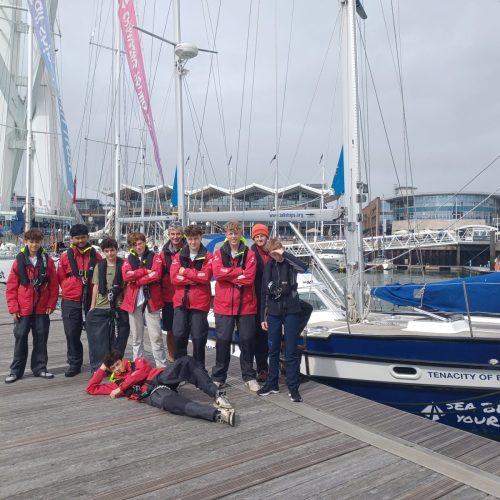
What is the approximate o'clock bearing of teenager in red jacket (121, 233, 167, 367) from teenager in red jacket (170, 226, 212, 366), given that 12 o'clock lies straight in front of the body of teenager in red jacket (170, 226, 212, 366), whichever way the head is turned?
teenager in red jacket (121, 233, 167, 367) is roughly at 4 o'clock from teenager in red jacket (170, 226, 212, 366).

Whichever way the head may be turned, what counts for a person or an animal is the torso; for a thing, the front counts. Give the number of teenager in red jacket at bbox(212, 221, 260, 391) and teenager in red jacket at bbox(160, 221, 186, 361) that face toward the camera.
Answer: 2

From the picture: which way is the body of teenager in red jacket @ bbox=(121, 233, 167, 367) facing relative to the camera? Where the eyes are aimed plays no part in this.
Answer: toward the camera

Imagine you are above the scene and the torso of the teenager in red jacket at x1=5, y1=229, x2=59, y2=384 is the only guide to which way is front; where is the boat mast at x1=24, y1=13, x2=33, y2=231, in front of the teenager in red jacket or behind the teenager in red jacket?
behind

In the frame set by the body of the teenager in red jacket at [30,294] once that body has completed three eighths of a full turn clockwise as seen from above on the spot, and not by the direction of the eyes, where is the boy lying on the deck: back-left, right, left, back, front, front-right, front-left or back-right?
back

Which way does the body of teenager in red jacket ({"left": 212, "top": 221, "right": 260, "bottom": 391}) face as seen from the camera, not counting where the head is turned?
toward the camera

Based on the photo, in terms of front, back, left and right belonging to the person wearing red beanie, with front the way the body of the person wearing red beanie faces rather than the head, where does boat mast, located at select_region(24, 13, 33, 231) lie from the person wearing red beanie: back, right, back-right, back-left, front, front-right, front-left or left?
back-right

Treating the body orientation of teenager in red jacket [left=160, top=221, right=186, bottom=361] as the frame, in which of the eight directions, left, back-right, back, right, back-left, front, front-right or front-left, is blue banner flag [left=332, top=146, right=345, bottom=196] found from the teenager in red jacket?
back-left

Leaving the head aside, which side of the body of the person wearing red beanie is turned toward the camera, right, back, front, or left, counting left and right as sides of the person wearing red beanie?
front

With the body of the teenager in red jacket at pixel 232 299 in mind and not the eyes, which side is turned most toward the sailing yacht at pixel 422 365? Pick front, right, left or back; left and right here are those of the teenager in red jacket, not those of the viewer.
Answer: left

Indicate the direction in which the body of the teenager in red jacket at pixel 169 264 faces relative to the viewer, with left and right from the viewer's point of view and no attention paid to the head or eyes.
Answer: facing the viewer

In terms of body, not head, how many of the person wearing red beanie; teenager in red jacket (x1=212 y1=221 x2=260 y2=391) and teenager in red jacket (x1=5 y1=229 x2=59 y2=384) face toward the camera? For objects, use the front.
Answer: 3
